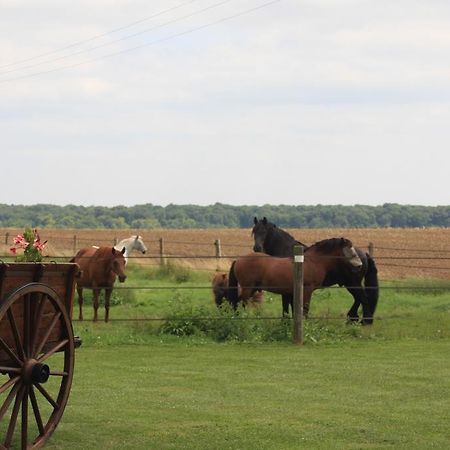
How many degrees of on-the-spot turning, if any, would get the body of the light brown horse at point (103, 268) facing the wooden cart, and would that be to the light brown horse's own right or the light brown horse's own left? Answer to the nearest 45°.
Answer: approximately 45° to the light brown horse's own right

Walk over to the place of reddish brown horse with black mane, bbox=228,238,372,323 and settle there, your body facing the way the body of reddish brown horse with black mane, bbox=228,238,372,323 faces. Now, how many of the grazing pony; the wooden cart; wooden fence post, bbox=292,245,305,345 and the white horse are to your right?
2

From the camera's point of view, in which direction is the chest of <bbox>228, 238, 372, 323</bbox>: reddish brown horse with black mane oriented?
to the viewer's right

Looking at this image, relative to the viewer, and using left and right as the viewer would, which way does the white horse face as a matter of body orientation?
facing to the right of the viewer
